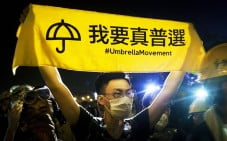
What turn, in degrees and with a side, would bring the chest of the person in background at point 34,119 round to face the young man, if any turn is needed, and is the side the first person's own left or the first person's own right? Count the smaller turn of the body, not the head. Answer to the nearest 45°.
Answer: approximately 45° to the first person's own left

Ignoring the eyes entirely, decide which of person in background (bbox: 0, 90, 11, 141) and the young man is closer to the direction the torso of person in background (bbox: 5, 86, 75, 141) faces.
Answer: the young man

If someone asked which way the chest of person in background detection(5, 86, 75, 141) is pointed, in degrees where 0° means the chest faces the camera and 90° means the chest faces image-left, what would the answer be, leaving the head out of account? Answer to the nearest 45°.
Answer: approximately 0°

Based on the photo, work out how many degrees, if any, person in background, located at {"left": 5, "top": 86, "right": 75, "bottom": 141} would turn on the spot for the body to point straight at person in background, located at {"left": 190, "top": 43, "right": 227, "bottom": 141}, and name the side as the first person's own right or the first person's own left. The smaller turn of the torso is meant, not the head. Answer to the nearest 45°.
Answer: approximately 45° to the first person's own left

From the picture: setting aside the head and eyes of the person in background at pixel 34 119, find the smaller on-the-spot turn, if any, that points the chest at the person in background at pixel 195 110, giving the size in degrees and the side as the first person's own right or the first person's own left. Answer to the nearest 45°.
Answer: approximately 90° to the first person's own left
